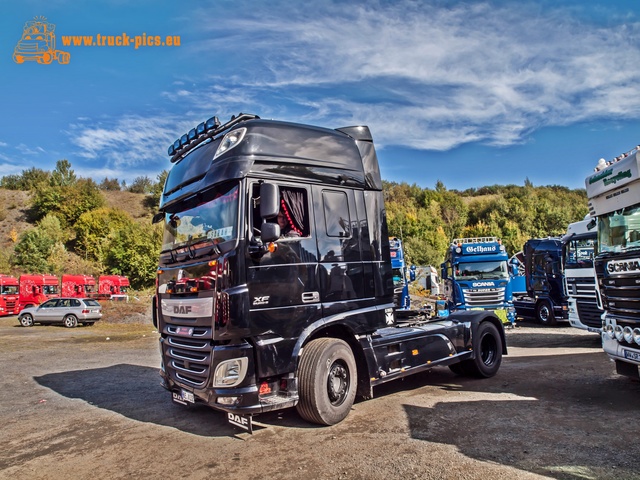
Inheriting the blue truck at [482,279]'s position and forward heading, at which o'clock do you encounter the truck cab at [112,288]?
The truck cab is roughly at 4 o'clock from the blue truck.

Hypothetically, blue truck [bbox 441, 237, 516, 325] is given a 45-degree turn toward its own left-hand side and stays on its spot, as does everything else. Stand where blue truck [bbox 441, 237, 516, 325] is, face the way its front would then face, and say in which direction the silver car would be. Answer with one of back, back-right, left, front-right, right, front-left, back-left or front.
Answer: back-right

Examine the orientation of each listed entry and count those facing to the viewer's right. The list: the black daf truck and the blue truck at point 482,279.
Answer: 0

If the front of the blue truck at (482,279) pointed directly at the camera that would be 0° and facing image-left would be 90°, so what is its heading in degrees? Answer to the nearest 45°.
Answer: approximately 0°

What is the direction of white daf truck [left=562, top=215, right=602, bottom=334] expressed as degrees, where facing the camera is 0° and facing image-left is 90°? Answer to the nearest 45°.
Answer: approximately 45°

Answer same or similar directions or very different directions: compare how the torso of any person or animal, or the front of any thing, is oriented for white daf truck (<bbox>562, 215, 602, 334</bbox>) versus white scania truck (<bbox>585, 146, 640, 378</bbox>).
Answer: same or similar directions

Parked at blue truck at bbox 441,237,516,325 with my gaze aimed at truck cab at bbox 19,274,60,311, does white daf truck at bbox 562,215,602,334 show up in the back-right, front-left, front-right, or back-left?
back-left

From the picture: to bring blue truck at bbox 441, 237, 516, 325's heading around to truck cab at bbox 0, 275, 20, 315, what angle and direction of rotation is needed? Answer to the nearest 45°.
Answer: approximately 90° to its right

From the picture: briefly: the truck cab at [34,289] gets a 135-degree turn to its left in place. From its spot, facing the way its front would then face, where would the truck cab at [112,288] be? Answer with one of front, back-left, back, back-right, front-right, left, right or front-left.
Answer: front-right

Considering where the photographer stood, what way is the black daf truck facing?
facing the viewer and to the left of the viewer
